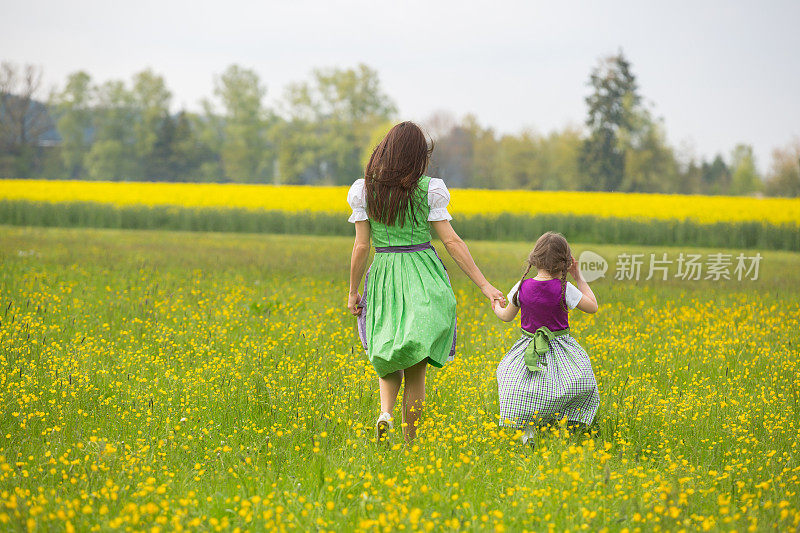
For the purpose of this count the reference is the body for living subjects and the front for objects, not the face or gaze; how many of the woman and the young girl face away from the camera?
2

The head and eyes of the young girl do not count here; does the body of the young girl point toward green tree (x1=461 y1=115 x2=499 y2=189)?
yes

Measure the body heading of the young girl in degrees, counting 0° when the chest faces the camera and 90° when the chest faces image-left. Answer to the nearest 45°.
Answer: approximately 180°

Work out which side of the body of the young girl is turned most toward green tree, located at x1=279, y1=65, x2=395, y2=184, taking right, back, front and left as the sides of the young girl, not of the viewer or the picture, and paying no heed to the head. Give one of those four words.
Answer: front

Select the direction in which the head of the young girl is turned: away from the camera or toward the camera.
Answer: away from the camera

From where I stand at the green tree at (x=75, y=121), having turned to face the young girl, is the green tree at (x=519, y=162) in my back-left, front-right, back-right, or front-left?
front-left

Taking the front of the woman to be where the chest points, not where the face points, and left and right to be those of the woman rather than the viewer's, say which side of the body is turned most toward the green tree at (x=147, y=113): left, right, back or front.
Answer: front

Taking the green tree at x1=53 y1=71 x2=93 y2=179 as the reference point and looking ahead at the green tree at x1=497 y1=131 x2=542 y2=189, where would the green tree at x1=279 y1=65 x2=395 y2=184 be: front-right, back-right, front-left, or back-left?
front-left

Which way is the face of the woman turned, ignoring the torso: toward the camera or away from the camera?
away from the camera

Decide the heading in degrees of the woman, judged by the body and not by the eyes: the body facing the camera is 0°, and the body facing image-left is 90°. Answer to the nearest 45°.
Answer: approximately 180°

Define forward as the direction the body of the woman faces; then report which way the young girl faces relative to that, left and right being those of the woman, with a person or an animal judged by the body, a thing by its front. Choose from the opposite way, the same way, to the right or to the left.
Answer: the same way

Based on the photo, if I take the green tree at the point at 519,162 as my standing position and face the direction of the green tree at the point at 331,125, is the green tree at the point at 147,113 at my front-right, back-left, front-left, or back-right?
front-left

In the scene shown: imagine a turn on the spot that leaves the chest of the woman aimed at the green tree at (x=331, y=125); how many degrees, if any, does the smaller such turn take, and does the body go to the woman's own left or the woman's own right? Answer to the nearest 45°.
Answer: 0° — they already face it
